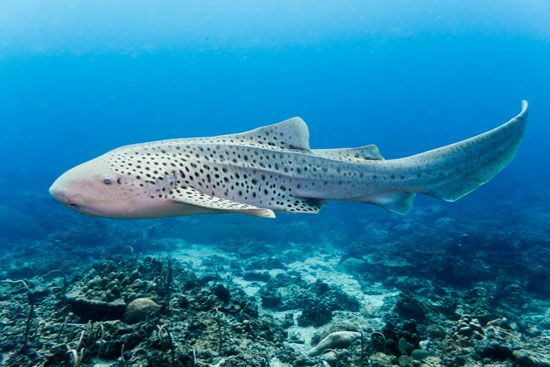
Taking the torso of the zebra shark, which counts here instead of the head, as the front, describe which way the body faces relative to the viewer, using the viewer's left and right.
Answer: facing to the left of the viewer

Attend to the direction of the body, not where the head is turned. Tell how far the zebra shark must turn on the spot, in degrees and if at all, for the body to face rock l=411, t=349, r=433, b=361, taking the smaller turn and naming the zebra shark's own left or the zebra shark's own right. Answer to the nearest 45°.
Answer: approximately 180°
